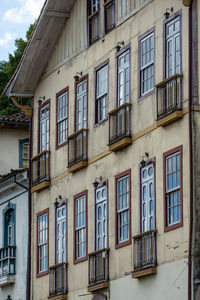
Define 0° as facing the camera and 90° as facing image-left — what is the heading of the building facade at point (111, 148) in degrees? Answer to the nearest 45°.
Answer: approximately 45°
